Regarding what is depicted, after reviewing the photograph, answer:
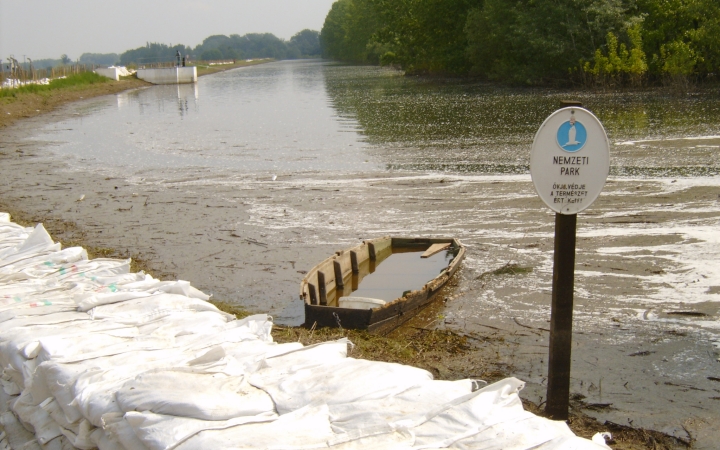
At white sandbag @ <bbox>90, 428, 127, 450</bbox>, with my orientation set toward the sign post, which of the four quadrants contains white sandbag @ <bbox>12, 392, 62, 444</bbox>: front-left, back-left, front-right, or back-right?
back-left

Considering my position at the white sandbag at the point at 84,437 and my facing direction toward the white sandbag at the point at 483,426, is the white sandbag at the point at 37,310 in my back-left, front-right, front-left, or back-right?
back-left
